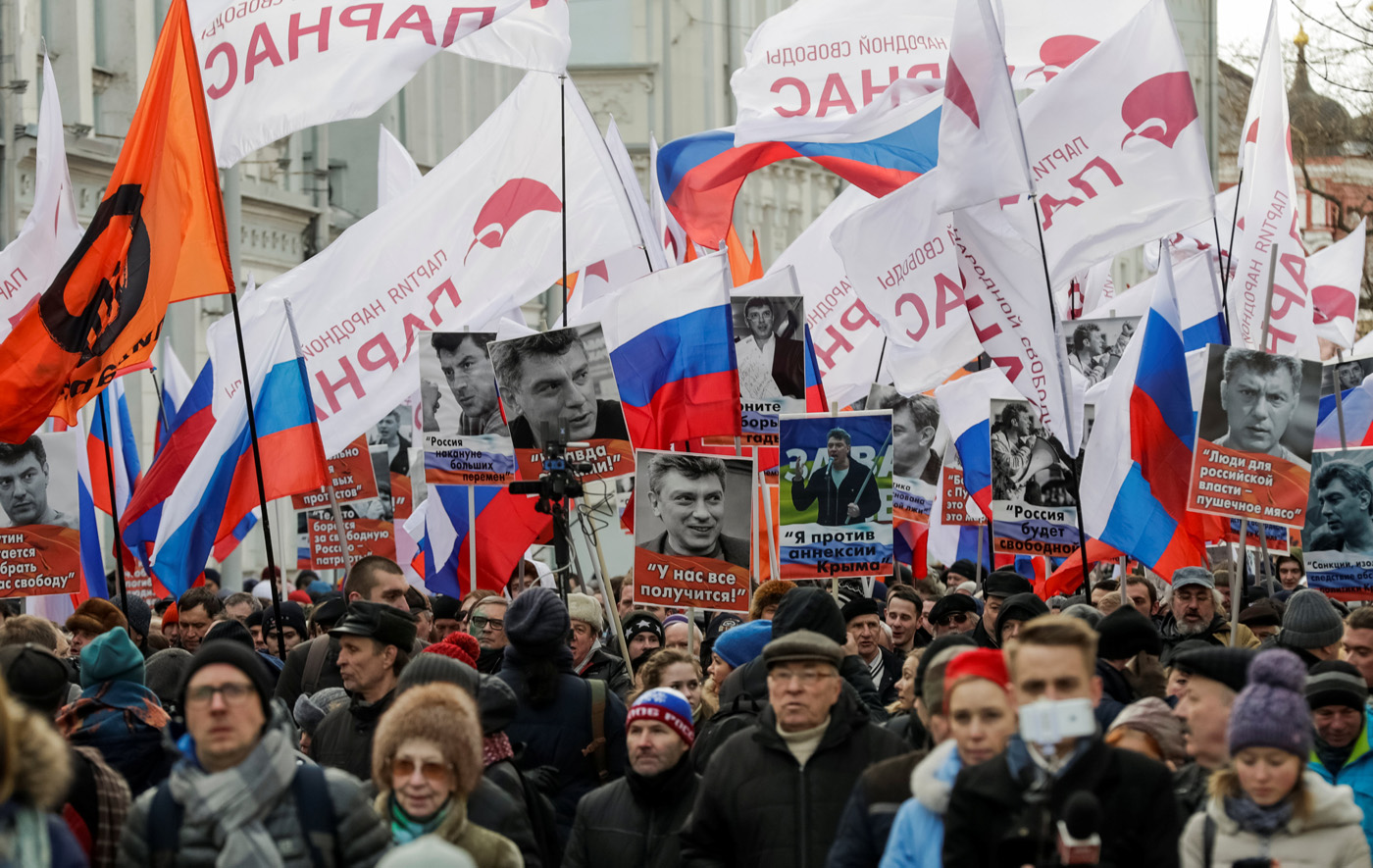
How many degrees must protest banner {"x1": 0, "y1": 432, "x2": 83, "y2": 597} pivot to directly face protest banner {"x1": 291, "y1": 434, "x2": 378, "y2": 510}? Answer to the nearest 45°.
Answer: approximately 135° to its left

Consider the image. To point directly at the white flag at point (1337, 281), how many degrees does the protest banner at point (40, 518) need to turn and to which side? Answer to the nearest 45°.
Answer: approximately 90° to its left

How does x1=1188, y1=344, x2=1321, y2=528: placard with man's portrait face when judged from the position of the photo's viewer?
facing the viewer

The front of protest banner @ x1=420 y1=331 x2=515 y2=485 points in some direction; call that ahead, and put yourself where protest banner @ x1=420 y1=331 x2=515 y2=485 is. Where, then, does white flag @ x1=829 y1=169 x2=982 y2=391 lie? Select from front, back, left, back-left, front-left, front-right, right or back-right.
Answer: left

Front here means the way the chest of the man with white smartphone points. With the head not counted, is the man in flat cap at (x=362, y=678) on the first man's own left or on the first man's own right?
on the first man's own right

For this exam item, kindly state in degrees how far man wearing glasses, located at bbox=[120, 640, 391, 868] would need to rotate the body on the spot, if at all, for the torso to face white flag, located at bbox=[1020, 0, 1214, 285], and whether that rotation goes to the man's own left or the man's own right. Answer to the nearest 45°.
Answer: approximately 135° to the man's own left

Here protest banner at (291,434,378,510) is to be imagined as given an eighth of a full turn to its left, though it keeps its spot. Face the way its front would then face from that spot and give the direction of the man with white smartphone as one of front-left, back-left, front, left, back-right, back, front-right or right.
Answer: front-right

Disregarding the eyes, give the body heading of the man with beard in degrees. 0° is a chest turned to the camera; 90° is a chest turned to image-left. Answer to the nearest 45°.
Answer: approximately 0°

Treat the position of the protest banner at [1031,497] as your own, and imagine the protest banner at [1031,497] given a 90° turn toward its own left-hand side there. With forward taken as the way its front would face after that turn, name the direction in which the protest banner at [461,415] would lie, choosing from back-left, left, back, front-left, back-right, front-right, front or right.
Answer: back

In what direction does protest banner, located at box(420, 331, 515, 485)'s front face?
toward the camera

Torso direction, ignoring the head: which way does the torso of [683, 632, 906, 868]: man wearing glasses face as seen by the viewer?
toward the camera

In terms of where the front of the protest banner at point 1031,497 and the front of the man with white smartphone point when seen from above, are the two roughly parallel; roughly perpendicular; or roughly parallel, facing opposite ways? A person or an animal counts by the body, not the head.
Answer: roughly parallel
